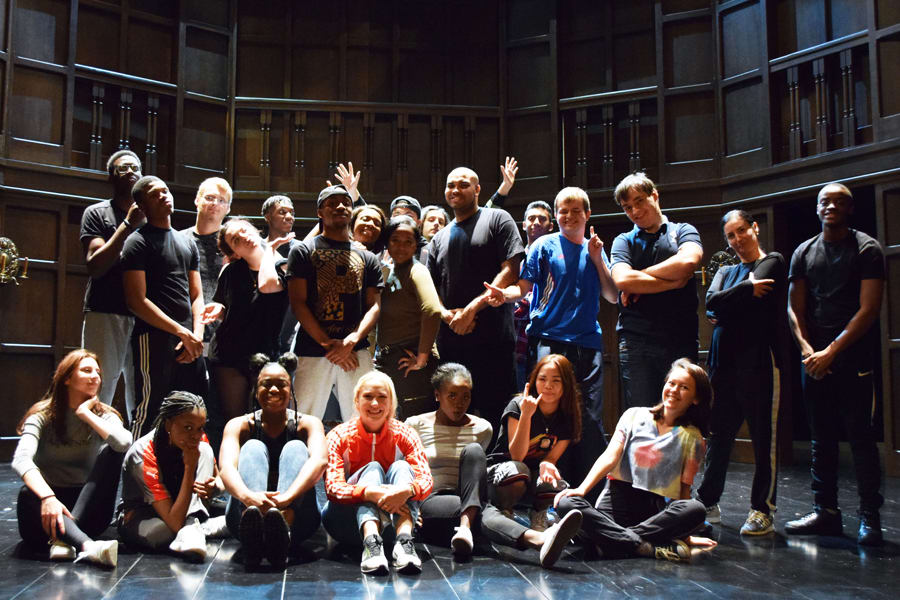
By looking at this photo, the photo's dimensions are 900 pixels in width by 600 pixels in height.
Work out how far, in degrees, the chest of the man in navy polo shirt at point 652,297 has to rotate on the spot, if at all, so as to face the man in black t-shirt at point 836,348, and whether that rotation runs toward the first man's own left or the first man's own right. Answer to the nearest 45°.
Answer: approximately 90° to the first man's own left

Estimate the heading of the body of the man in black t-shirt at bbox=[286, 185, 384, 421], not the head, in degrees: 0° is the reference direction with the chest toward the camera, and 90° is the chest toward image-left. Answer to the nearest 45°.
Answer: approximately 0°

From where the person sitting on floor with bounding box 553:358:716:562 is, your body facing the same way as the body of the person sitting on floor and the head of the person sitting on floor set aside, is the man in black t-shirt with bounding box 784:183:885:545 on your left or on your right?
on your left

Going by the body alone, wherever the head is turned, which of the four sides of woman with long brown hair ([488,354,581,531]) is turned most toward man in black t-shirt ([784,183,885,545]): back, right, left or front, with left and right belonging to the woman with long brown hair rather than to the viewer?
left

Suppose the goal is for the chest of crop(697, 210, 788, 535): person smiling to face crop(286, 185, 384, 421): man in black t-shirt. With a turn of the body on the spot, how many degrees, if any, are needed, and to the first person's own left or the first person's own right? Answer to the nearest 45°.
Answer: approximately 90° to the first person's own right
